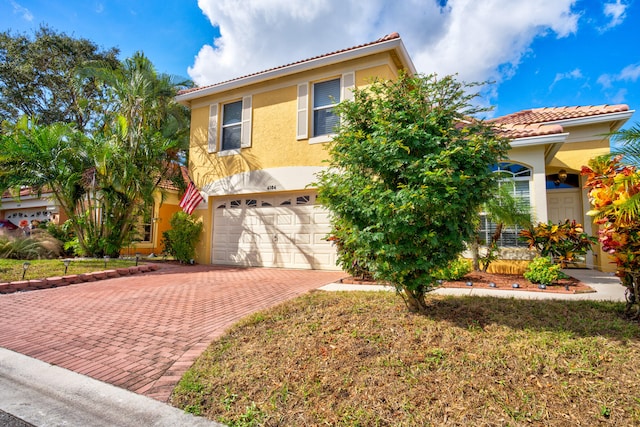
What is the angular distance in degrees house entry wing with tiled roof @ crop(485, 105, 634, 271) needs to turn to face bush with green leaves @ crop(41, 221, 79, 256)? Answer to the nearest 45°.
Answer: approximately 45° to its right

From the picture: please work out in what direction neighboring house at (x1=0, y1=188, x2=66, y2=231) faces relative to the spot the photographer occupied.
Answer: facing the viewer

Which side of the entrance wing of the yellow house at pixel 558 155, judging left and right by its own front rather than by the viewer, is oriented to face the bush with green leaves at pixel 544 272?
front

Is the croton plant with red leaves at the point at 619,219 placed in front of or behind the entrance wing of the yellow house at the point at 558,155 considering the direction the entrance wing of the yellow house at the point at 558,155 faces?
in front

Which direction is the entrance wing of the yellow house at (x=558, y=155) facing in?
toward the camera

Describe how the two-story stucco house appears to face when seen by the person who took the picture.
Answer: facing the viewer and to the left of the viewer

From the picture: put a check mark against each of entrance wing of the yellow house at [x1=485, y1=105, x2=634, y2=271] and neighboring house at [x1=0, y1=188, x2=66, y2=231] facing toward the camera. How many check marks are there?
2

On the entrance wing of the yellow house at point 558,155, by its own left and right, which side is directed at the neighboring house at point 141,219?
right

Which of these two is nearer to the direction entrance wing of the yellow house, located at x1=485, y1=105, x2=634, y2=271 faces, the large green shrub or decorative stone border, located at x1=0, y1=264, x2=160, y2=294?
the large green shrub

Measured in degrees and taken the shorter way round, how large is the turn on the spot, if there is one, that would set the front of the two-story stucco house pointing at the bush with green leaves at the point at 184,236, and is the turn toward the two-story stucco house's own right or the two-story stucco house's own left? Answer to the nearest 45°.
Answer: approximately 45° to the two-story stucco house's own right

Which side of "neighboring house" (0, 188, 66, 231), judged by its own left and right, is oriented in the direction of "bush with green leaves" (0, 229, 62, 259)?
front
